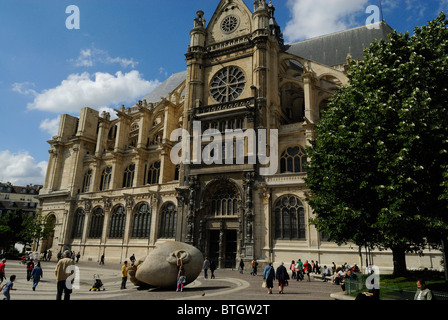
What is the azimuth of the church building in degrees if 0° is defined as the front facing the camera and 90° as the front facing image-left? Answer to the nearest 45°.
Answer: approximately 0°

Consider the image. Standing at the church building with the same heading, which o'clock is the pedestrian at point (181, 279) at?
The pedestrian is roughly at 12 o'clock from the church building.

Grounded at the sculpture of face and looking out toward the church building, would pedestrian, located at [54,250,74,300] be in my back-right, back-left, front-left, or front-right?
back-left

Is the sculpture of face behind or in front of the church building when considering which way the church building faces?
in front

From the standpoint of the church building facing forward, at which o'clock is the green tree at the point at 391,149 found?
The green tree is roughly at 11 o'clock from the church building.

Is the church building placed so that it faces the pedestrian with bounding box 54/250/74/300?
yes

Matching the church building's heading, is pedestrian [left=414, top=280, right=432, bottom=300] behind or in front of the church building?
in front
